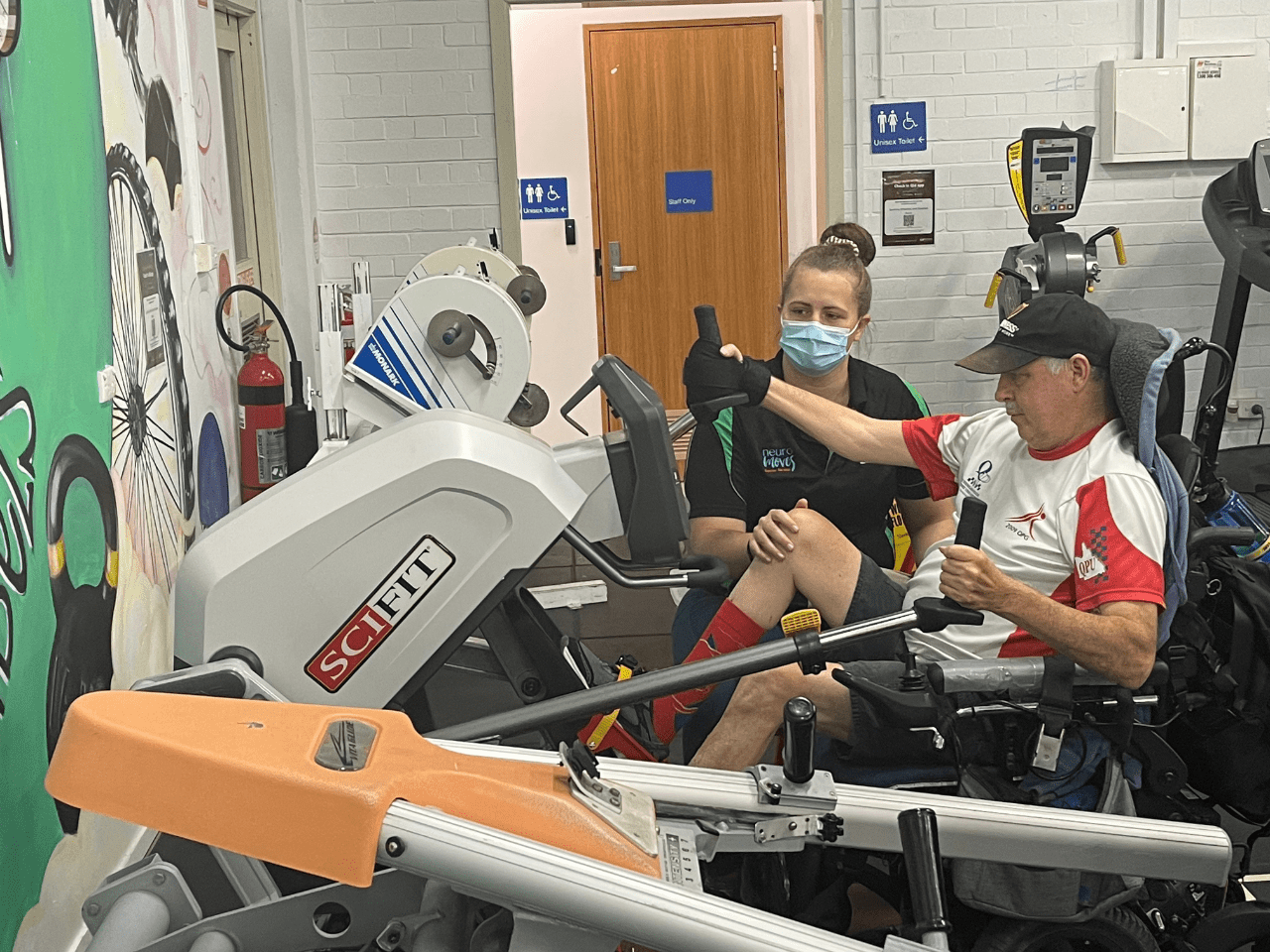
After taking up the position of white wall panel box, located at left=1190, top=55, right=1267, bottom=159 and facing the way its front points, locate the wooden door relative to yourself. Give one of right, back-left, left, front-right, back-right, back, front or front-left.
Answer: right

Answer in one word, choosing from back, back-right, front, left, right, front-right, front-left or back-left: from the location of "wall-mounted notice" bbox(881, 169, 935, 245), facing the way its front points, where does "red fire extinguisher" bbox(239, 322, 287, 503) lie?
front-right

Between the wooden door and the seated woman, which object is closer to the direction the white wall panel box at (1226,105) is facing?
the seated woman

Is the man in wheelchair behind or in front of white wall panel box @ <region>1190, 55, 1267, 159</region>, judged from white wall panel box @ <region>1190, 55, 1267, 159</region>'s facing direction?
in front

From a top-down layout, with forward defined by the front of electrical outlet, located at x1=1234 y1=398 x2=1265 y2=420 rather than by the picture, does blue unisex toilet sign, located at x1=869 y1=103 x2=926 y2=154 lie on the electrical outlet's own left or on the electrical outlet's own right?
on the electrical outlet's own right

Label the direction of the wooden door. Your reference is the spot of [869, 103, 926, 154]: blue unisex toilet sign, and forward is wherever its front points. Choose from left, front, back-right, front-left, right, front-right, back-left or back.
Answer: back-right

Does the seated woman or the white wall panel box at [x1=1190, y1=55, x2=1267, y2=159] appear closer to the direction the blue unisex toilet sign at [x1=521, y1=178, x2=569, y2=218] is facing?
the seated woman

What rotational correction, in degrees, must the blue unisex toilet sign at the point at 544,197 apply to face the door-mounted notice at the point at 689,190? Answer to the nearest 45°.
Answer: approximately 90° to its left

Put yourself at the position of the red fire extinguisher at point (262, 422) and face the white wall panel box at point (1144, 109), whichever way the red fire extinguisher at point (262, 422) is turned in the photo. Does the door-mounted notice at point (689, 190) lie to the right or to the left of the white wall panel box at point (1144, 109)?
left

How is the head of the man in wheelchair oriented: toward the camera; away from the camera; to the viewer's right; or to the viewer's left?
to the viewer's left
